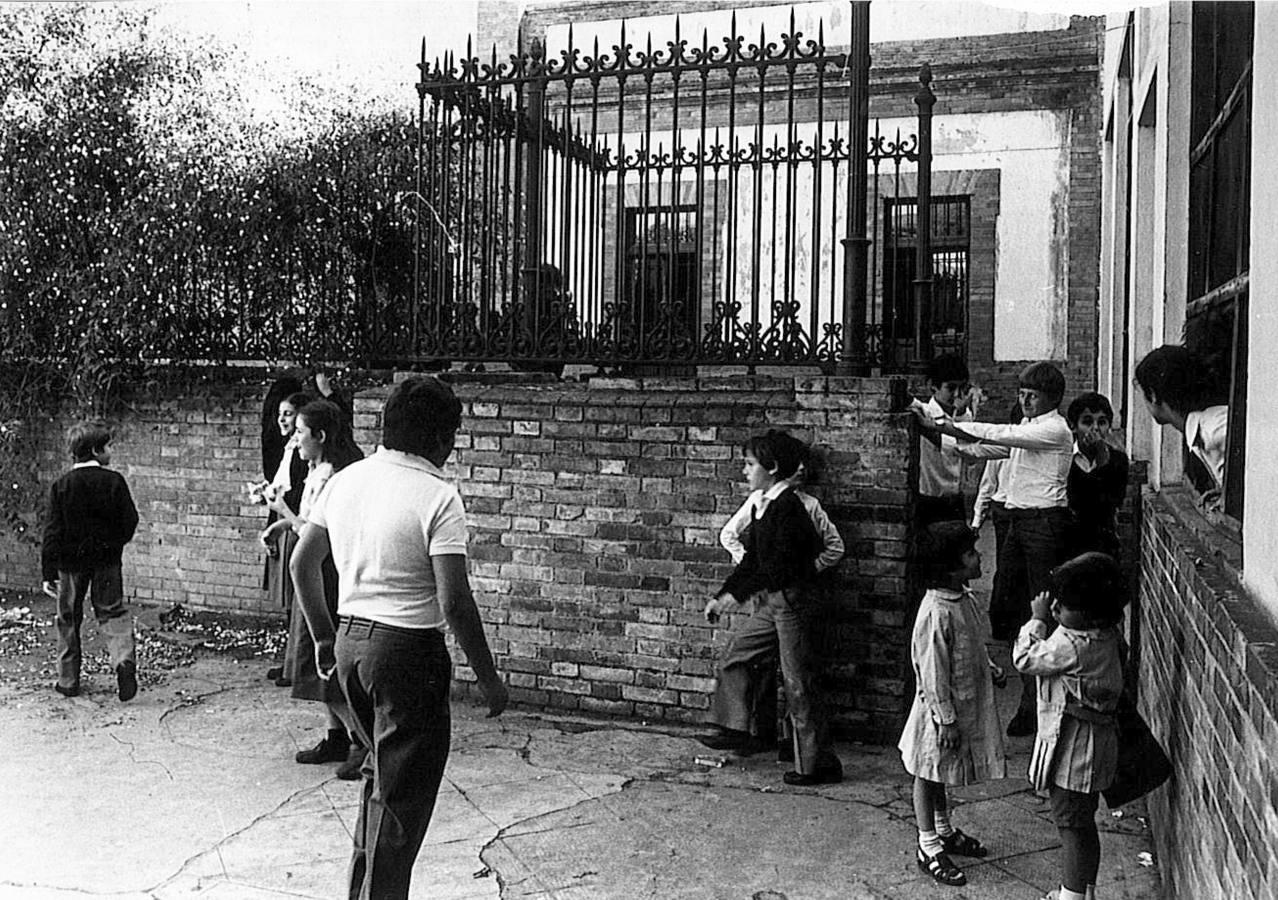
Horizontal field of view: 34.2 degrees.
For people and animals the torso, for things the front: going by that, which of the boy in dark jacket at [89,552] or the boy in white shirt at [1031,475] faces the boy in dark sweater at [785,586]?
the boy in white shirt

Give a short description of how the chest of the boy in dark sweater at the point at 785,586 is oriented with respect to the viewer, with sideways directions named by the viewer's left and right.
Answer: facing to the left of the viewer

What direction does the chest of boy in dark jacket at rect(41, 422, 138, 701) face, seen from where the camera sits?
away from the camera

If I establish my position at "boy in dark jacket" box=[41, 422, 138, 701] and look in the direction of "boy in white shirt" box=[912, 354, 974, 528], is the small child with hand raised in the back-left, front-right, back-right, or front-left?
front-right

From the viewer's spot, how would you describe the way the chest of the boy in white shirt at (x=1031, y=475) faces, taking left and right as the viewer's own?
facing the viewer and to the left of the viewer

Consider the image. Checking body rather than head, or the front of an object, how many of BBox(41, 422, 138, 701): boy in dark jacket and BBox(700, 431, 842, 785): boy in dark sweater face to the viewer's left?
1

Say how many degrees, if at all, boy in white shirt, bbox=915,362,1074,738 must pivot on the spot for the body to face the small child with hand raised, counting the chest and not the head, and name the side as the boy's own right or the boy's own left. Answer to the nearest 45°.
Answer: approximately 45° to the boy's own left

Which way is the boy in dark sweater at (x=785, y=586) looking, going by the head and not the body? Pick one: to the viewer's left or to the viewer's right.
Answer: to the viewer's left

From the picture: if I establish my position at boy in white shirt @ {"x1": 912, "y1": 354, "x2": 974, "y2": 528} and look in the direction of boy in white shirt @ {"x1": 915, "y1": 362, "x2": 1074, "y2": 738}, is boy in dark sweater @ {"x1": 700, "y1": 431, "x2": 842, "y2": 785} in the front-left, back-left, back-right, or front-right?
front-right

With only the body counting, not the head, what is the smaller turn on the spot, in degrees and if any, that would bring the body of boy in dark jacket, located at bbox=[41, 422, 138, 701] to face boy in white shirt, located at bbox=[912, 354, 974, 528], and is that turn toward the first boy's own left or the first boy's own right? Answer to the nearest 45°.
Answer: approximately 90° to the first boy's own right

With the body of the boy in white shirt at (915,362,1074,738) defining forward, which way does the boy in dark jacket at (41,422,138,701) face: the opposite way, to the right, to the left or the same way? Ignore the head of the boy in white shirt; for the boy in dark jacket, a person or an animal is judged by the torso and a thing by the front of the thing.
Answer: to the right

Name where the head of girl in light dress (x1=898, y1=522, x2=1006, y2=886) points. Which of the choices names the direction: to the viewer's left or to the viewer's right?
to the viewer's right

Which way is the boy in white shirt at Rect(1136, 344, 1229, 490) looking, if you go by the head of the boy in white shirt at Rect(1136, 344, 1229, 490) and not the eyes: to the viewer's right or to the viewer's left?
to the viewer's left

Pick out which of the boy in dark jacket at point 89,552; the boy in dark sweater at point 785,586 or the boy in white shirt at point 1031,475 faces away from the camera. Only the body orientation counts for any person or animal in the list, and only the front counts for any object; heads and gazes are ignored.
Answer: the boy in dark jacket at point 89,552

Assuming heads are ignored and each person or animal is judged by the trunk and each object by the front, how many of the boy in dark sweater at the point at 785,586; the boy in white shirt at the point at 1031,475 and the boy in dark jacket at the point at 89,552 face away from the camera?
1

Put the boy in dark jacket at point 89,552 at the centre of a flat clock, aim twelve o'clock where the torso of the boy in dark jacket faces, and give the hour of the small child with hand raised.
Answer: The small child with hand raised is roughly at 5 o'clock from the boy in dark jacket.
